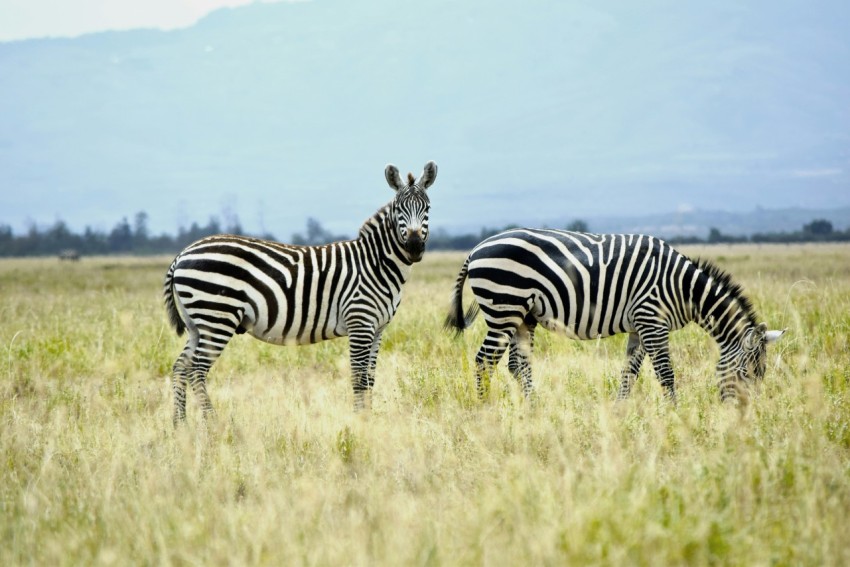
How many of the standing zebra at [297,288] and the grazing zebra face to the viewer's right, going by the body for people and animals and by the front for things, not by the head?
2

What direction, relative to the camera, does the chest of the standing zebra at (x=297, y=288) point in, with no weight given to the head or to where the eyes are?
to the viewer's right

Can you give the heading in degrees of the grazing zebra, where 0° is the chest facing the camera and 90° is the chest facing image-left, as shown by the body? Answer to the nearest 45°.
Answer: approximately 270°

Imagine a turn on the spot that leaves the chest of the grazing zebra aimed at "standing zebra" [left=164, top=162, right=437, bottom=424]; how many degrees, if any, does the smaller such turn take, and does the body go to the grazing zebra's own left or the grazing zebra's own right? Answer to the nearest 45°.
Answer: approximately 180°

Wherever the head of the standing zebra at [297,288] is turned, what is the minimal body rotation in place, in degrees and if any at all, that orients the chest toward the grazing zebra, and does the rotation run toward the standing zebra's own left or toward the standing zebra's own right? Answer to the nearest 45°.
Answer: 0° — it already faces it
